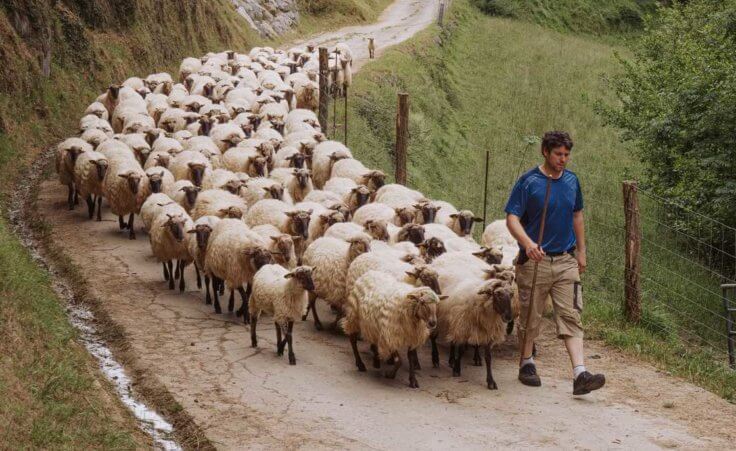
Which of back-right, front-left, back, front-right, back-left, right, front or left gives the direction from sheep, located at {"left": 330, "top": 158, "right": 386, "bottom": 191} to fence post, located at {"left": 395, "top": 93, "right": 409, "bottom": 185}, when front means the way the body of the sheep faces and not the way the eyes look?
left

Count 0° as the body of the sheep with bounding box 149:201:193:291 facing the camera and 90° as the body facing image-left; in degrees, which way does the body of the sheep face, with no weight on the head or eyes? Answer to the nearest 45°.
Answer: approximately 0°

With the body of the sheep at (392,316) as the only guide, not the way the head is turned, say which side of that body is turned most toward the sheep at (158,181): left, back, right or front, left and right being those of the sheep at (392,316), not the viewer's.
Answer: back

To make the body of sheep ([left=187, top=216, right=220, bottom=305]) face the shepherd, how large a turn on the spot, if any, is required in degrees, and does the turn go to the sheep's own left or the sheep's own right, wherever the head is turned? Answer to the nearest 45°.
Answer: approximately 45° to the sheep's own left

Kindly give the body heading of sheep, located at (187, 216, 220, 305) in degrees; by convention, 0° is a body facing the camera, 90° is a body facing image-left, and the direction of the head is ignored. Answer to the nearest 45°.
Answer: approximately 0°

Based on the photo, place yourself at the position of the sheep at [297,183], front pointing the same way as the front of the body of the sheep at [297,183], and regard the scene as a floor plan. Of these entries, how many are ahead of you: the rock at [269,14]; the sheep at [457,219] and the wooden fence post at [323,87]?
1

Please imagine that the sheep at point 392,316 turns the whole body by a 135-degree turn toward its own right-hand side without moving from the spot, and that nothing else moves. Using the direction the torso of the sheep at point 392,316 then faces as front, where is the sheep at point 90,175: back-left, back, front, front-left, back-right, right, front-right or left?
front-right

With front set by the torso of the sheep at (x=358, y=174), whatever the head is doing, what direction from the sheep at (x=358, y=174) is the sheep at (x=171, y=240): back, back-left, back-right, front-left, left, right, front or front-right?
right

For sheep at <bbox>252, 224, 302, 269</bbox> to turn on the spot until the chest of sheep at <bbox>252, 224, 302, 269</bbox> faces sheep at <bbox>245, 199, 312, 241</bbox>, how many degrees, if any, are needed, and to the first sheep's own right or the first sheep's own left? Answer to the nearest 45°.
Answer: approximately 135° to the first sheep's own left

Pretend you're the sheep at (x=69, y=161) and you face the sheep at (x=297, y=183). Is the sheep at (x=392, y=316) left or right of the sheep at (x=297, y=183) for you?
right

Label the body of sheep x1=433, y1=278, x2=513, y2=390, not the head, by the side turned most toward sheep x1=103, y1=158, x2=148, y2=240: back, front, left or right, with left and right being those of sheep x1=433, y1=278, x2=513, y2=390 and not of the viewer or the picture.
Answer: back

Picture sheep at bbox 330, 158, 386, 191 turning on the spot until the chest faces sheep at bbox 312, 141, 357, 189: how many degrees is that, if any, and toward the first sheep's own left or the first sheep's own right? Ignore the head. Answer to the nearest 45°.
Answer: approximately 180°
